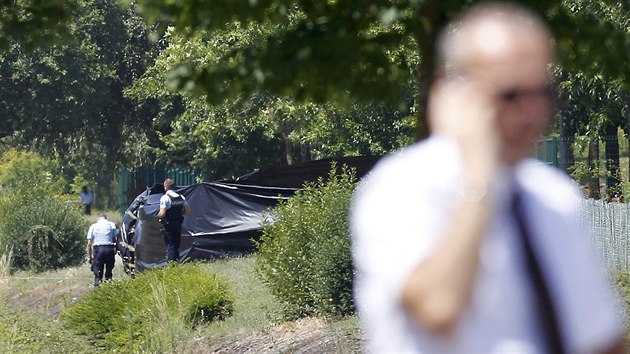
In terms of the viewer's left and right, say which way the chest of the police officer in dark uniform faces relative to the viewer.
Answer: facing away from the viewer and to the left of the viewer

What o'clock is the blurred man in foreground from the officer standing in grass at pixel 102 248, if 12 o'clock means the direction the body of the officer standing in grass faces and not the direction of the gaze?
The blurred man in foreground is roughly at 6 o'clock from the officer standing in grass.

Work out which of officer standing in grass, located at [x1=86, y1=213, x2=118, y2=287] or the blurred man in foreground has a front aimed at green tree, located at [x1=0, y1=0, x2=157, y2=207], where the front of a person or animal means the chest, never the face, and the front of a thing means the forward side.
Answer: the officer standing in grass

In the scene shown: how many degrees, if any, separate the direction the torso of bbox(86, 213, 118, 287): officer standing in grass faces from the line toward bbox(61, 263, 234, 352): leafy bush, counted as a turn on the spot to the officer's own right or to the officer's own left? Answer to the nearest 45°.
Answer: approximately 180°

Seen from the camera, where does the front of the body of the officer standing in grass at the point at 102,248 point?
away from the camera

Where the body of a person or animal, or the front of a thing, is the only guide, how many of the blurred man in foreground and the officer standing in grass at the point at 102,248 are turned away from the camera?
1

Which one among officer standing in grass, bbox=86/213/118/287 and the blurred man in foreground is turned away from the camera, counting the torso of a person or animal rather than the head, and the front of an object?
the officer standing in grass

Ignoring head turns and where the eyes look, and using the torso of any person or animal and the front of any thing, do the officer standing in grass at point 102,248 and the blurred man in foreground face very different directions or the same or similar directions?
very different directions

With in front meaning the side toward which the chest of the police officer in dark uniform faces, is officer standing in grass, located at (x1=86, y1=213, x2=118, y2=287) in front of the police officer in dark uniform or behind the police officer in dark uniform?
in front

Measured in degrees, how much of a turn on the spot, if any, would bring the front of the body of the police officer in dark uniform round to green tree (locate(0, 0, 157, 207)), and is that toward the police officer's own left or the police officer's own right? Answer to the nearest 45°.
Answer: approximately 45° to the police officer's own right

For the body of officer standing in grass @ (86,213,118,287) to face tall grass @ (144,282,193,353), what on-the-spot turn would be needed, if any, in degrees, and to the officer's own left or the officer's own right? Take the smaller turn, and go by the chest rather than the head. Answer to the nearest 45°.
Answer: approximately 180°

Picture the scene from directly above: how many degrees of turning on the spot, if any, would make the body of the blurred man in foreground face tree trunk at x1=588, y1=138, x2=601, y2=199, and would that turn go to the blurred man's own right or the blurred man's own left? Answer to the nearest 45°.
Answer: approximately 135° to the blurred man's own left

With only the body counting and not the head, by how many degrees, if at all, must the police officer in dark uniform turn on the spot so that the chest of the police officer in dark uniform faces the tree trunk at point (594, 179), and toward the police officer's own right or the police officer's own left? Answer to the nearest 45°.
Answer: approximately 135° to the police officer's own right
